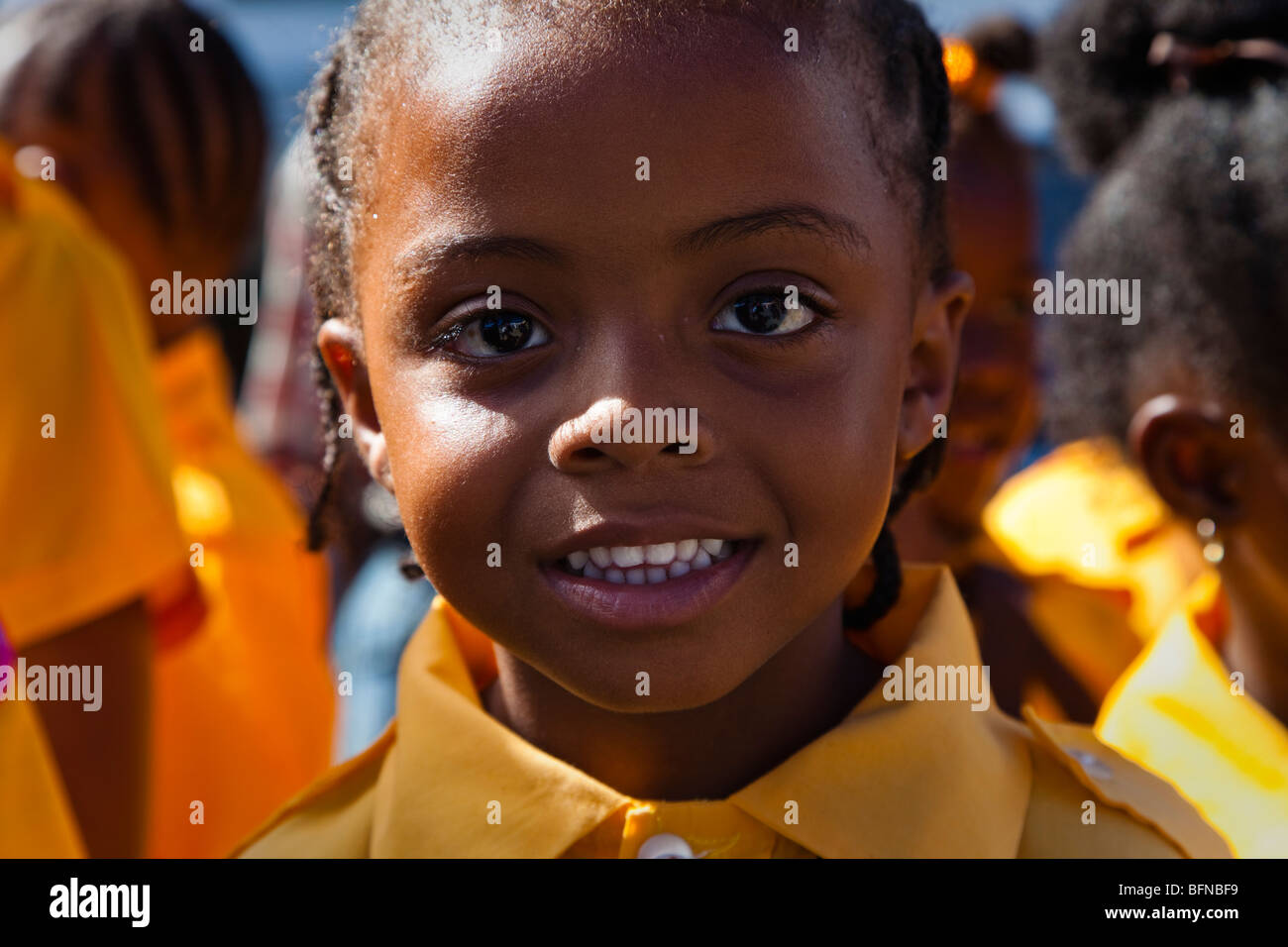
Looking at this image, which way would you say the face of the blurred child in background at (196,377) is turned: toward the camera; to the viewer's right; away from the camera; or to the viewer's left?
away from the camera

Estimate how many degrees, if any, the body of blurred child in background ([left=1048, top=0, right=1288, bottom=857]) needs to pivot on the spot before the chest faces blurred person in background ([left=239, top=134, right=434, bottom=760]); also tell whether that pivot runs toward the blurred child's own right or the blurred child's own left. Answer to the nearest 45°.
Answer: approximately 135° to the blurred child's own left
